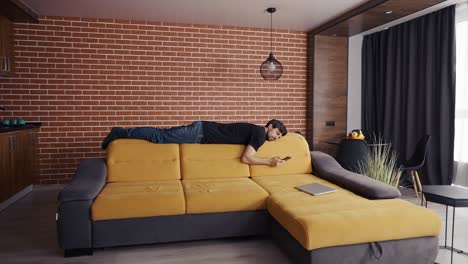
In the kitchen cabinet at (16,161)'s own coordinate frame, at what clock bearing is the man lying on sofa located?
The man lying on sofa is roughly at 12 o'clock from the kitchen cabinet.

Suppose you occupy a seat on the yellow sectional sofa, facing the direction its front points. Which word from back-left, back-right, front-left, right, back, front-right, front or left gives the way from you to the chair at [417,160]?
back-left

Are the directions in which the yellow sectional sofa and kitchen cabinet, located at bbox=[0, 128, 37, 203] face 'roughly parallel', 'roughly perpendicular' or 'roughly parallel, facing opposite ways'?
roughly perpendicular

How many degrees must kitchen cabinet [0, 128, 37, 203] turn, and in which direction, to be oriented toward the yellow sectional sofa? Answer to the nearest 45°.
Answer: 0° — it already faces it

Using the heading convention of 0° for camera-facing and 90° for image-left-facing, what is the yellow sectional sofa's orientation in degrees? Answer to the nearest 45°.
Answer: approximately 0°

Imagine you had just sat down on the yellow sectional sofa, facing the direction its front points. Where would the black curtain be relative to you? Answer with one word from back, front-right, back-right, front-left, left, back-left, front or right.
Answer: back-left

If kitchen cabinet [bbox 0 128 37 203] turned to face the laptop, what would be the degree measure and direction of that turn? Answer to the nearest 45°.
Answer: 0° — it already faces it

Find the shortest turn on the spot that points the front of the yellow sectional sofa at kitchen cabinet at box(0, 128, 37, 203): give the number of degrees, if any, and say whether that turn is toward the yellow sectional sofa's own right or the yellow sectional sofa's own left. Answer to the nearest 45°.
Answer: approximately 135° to the yellow sectional sofa's own right

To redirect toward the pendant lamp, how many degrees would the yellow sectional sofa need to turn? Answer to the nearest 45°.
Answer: approximately 180°
